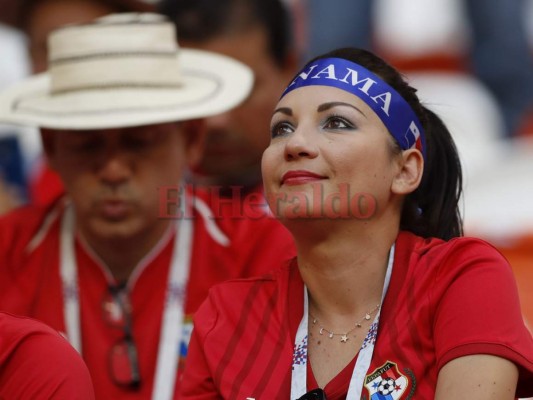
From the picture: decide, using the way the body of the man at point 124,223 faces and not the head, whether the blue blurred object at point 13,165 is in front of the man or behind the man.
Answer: behind

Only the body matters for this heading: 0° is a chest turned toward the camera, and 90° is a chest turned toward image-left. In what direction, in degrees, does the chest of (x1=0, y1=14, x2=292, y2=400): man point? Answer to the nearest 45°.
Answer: approximately 0°

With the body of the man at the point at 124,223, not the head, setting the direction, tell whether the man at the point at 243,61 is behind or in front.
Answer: behind
